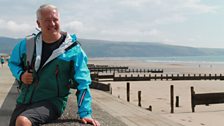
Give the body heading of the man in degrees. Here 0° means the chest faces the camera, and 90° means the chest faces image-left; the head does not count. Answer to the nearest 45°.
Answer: approximately 45°
